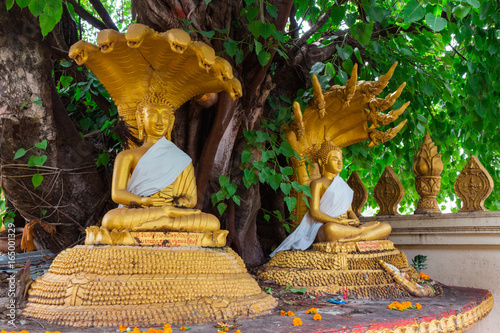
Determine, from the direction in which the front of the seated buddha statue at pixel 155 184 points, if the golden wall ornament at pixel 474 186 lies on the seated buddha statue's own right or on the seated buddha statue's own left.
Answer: on the seated buddha statue's own left

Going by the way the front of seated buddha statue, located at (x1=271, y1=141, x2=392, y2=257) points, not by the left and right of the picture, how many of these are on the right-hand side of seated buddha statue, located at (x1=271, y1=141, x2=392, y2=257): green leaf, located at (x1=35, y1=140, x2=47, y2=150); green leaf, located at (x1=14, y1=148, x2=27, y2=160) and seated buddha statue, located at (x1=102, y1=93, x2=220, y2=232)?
3

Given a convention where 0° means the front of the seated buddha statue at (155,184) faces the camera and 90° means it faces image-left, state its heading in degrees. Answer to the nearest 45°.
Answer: approximately 0°

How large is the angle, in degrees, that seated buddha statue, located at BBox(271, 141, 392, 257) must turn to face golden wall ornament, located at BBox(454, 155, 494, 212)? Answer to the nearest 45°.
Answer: approximately 45° to its left

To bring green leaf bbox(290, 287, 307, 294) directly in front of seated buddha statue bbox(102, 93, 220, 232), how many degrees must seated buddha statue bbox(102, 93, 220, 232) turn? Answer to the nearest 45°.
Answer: approximately 90° to its left

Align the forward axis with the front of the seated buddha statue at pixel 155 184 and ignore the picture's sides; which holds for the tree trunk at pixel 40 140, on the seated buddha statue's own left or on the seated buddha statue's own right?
on the seated buddha statue's own right

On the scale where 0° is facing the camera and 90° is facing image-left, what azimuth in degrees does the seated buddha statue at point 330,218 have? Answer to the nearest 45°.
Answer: approximately 315°

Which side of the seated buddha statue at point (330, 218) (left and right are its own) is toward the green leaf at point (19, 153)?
right

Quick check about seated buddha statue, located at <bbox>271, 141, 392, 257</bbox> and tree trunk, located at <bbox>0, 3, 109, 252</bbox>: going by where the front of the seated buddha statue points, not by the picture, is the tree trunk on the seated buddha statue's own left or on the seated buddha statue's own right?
on the seated buddha statue's own right

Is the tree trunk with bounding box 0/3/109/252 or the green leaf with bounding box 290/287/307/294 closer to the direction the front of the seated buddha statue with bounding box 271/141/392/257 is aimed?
the green leaf

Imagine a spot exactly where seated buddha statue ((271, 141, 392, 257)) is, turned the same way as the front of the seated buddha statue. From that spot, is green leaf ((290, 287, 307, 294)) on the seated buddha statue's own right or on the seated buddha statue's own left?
on the seated buddha statue's own right
